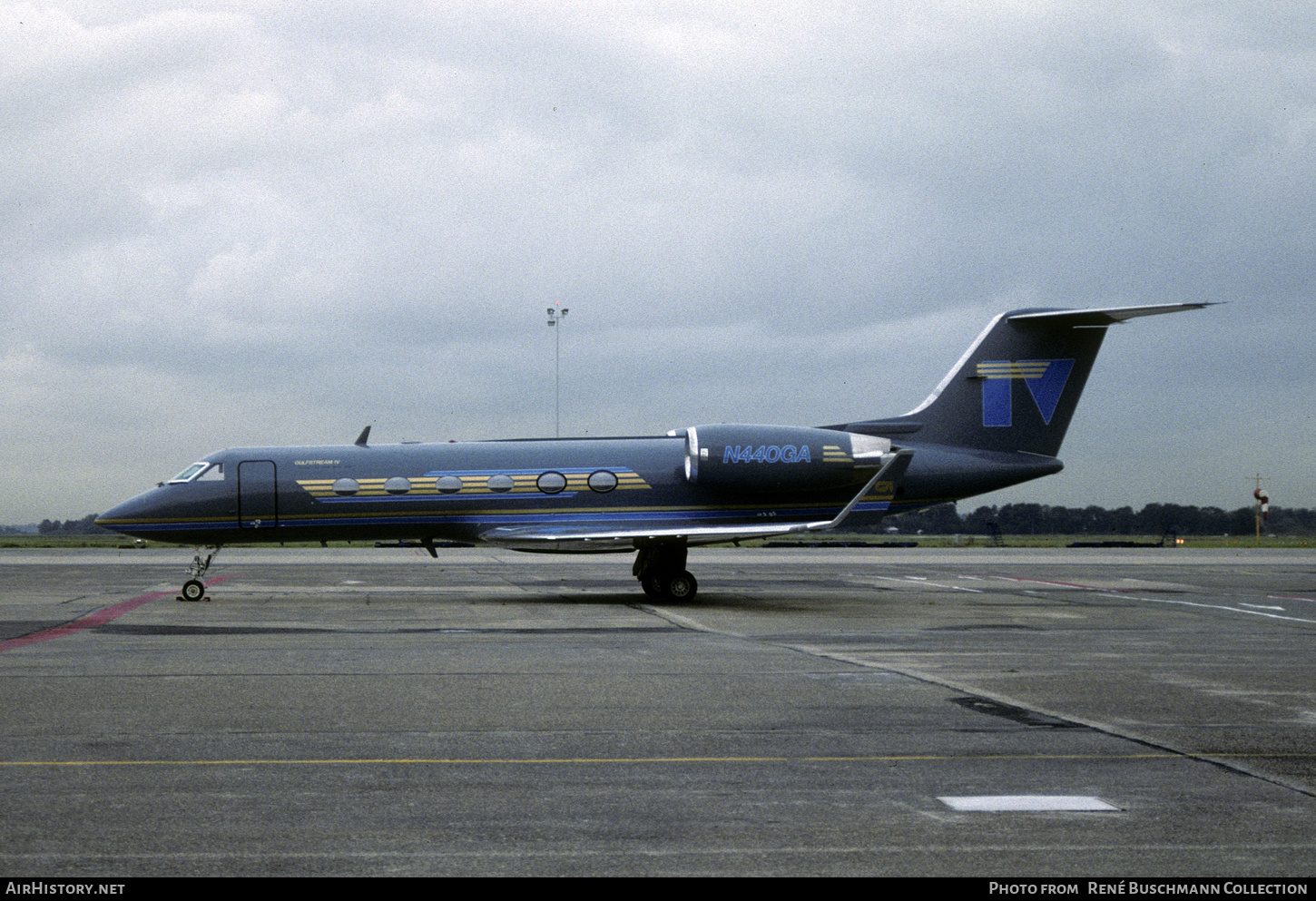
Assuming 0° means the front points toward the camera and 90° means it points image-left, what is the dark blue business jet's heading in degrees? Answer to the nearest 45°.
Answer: approximately 90°
